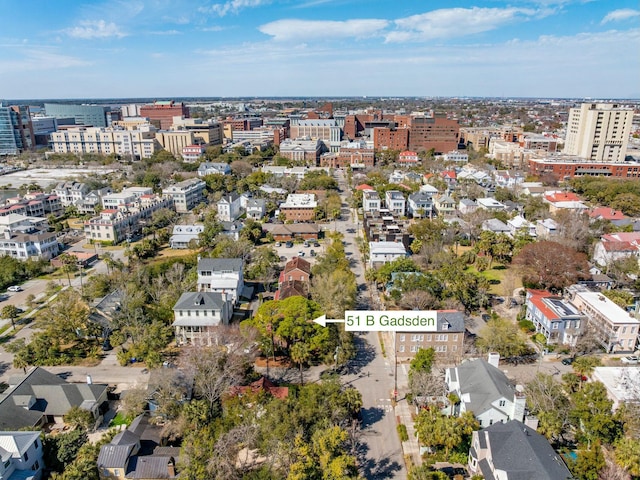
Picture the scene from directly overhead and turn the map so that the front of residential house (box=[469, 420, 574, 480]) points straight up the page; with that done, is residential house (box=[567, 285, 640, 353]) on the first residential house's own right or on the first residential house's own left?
on the first residential house's own right

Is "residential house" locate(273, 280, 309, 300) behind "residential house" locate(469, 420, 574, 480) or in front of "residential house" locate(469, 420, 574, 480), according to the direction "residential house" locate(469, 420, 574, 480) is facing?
in front

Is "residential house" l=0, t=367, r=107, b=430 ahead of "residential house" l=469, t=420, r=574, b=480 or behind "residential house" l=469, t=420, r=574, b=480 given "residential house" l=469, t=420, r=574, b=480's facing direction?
ahead

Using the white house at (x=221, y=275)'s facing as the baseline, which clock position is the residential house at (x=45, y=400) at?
The residential house is roughly at 1 o'clock from the white house.

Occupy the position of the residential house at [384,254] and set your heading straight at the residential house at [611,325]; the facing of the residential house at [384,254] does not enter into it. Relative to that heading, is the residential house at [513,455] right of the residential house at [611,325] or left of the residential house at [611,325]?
right

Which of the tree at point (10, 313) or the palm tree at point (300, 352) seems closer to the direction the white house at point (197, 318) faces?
the palm tree

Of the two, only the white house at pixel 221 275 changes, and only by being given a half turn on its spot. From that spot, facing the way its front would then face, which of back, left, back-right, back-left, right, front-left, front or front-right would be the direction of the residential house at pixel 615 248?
right

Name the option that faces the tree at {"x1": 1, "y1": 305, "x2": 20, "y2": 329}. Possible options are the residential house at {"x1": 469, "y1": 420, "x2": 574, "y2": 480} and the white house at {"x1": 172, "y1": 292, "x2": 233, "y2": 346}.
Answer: the residential house

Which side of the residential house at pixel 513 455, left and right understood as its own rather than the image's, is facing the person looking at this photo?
left
